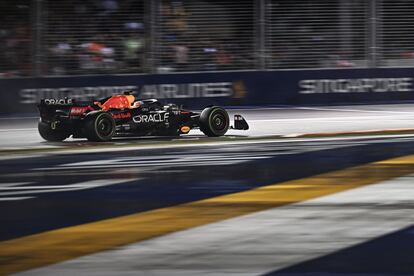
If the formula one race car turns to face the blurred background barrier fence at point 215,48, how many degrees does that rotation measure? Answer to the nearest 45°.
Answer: approximately 45° to its left

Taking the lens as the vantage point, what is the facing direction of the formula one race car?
facing away from the viewer and to the right of the viewer
